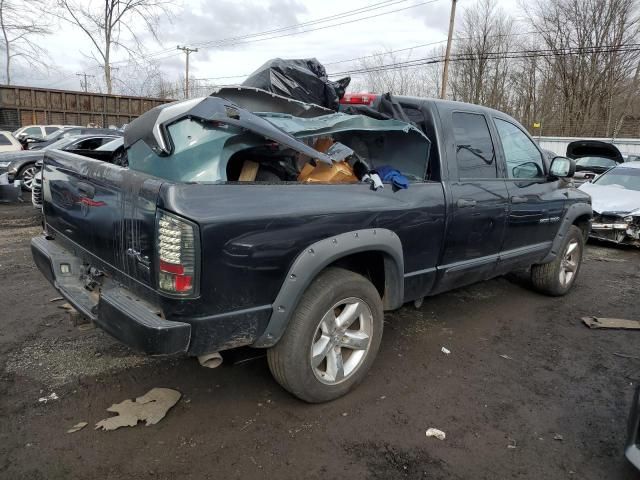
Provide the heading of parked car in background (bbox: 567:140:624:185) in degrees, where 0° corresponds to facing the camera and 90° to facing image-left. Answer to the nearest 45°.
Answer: approximately 45°

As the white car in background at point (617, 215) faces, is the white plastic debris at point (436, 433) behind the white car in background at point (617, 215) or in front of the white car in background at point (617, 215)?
in front

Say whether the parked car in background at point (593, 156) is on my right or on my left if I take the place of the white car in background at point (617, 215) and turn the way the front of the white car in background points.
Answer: on my right

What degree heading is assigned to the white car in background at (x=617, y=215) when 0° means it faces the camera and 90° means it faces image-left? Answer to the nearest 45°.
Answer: approximately 45°

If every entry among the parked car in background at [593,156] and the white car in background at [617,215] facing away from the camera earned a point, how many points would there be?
0

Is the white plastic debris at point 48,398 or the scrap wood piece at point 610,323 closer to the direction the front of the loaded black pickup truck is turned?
the scrap wood piece

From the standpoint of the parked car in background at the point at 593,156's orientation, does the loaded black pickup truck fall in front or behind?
in front

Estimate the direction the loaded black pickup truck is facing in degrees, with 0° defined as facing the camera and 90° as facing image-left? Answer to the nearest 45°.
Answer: approximately 225°

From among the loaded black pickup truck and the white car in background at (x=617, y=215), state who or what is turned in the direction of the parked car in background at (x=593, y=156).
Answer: the loaded black pickup truck

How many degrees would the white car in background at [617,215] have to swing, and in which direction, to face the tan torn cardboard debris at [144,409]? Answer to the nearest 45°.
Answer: approximately 45° to its left

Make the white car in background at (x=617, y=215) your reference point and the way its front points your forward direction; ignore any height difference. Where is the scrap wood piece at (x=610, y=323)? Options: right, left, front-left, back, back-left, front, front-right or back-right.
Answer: front-left
